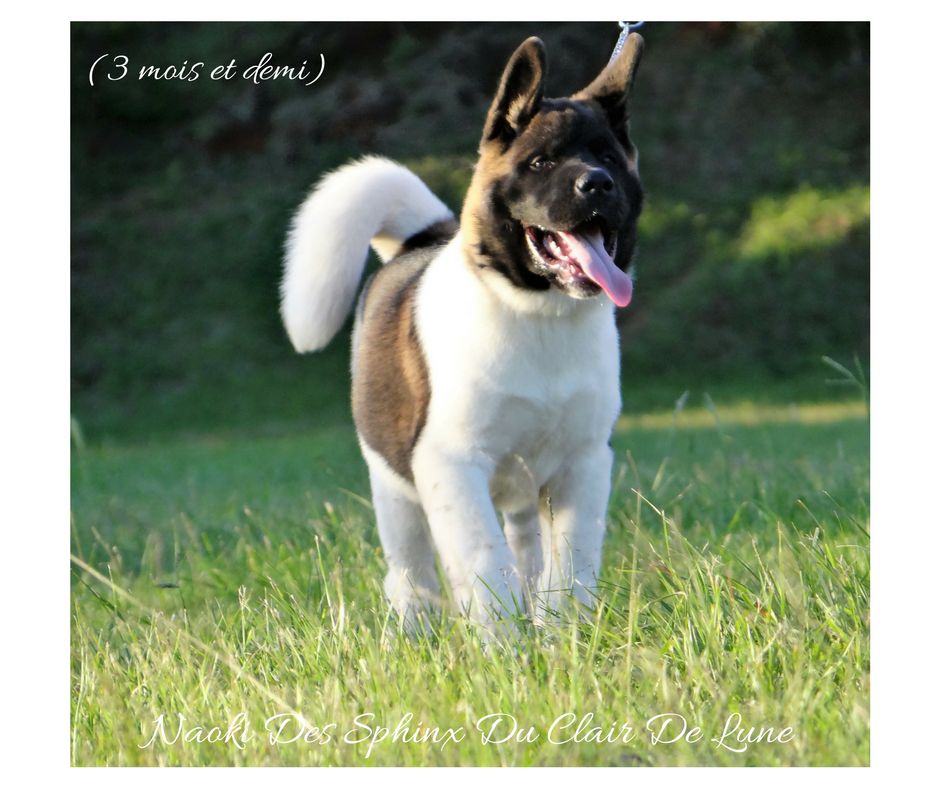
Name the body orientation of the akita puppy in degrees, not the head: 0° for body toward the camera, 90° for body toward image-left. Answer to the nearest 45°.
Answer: approximately 315°
